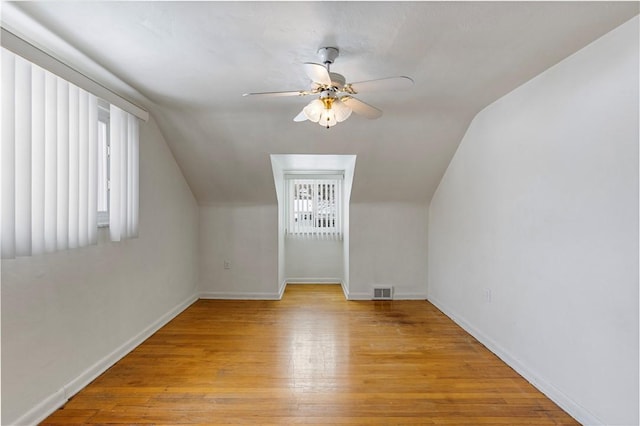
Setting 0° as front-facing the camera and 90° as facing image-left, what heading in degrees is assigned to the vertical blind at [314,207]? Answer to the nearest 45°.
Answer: approximately 0°

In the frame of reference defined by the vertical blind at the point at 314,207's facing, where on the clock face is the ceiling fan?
The ceiling fan is roughly at 12 o'clock from the vertical blind.

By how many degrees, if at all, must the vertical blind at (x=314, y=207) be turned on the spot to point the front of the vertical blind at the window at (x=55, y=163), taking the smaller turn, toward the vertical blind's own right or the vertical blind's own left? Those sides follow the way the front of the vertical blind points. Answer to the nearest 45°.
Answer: approximately 45° to the vertical blind's own right

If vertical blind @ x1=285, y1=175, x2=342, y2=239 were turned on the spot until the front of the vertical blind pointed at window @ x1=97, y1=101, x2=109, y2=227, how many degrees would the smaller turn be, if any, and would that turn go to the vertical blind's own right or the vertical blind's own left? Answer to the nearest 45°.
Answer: approximately 45° to the vertical blind's own right

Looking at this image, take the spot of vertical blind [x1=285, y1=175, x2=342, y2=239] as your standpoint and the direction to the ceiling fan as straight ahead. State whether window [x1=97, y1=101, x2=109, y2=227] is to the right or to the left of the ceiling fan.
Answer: right
